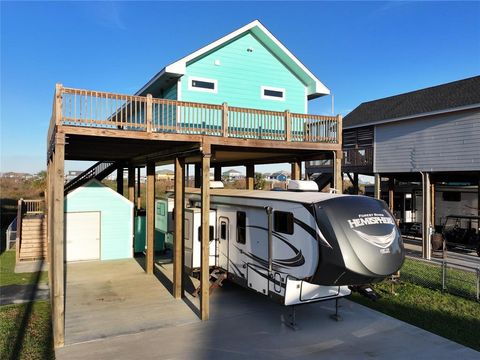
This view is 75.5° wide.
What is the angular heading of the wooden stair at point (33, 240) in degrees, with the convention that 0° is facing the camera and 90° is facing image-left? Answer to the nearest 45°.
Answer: approximately 0°

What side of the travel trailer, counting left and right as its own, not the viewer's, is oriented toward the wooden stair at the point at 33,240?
back

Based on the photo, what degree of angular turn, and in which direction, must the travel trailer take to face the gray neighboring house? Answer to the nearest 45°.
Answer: approximately 90° to its left

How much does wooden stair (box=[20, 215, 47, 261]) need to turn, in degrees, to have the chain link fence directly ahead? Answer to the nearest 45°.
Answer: approximately 45° to its left

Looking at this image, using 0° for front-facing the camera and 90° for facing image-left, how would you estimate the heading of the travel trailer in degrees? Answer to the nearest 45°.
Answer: approximately 315°

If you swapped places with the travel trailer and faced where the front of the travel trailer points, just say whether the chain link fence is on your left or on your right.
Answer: on your left

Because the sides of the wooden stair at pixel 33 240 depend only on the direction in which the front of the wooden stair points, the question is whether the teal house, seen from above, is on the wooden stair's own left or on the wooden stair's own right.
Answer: on the wooden stair's own left

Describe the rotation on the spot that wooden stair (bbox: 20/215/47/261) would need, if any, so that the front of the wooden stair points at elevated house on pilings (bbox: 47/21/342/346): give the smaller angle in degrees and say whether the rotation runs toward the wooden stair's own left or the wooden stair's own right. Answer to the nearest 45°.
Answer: approximately 45° to the wooden stair's own left
